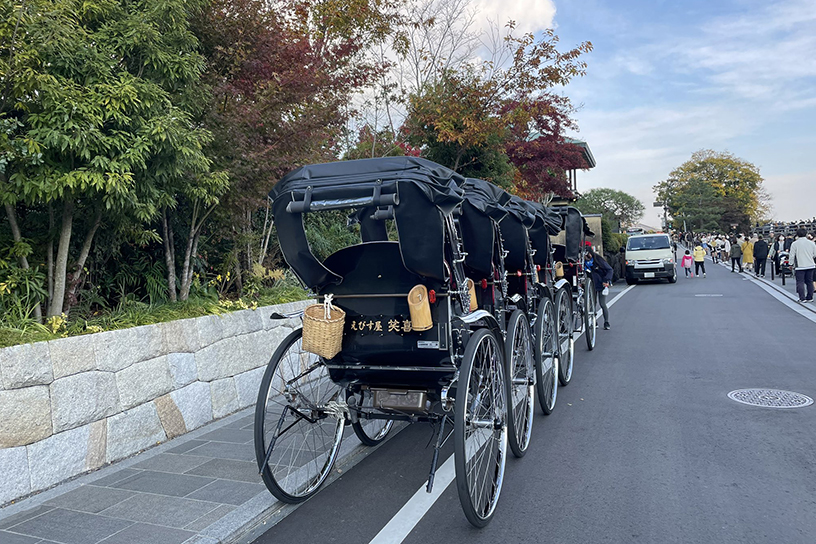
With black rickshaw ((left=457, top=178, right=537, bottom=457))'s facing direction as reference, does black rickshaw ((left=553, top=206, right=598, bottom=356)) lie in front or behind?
in front

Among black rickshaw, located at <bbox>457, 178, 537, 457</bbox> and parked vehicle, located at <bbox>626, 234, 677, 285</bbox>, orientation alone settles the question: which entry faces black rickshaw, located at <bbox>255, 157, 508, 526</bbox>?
the parked vehicle

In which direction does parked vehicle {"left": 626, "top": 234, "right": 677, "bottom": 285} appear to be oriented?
toward the camera

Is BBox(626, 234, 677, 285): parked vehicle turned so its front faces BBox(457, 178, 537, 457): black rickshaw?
yes

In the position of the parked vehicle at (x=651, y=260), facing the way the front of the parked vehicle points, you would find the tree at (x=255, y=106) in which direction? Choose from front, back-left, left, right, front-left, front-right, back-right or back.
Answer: front

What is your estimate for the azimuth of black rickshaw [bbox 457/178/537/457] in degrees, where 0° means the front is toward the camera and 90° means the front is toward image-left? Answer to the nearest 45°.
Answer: approximately 180°

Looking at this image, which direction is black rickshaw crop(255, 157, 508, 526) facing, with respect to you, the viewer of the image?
facing away from the viewer and to the right of the viewer

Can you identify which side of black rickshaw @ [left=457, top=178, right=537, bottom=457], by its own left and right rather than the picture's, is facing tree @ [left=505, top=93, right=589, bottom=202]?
front

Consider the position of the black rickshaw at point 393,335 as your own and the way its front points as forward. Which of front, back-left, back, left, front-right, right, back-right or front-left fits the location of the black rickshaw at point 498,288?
front

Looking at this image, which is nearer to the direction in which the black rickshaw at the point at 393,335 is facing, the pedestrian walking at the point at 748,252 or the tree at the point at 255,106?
the pedestrian walking
